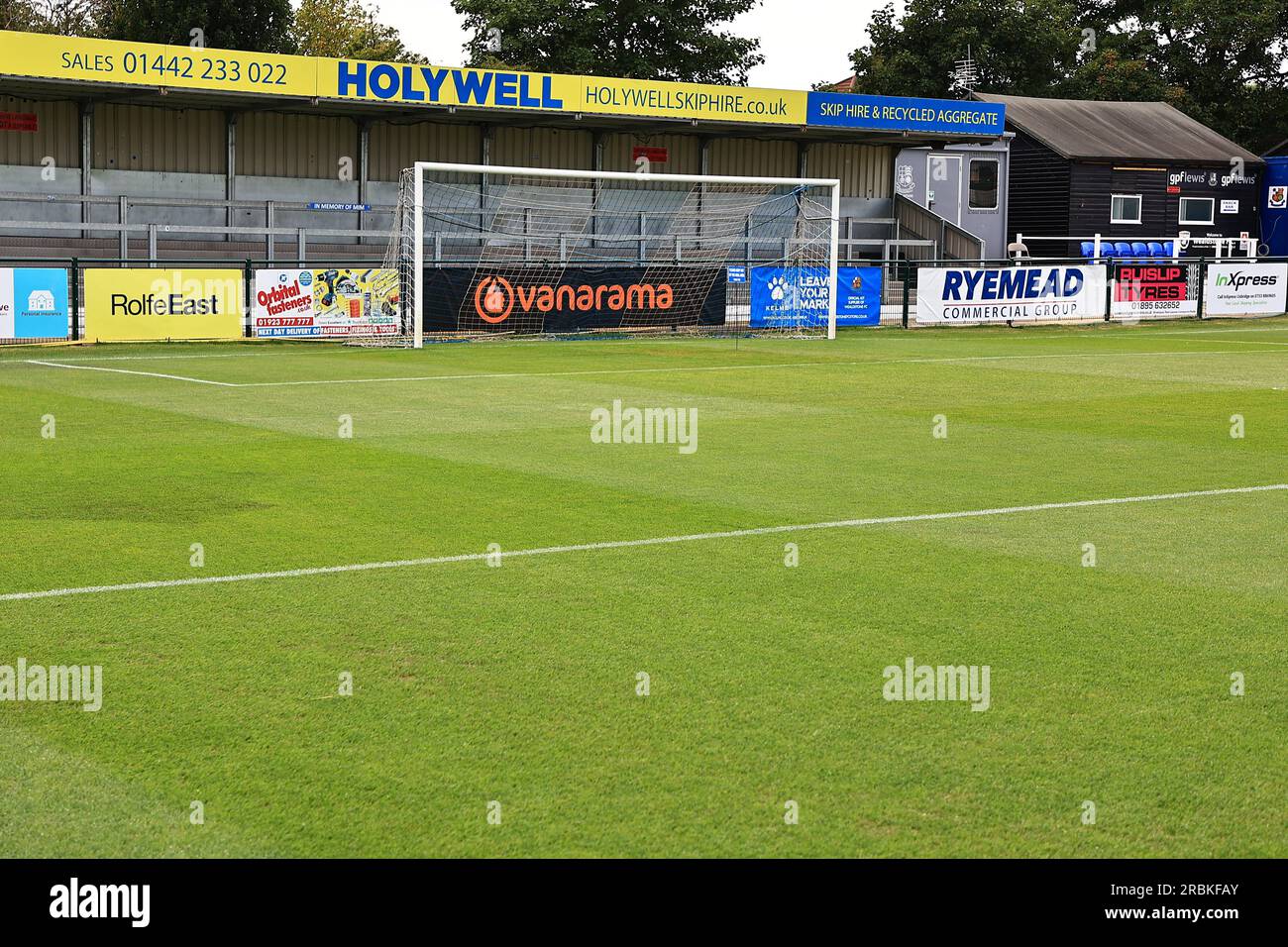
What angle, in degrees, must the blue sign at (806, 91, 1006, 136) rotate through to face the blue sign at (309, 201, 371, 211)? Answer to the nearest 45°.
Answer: approximately 90° to its right

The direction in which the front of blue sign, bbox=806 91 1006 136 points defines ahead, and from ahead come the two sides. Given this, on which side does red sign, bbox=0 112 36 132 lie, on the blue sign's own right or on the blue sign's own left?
on the blue sign's own right

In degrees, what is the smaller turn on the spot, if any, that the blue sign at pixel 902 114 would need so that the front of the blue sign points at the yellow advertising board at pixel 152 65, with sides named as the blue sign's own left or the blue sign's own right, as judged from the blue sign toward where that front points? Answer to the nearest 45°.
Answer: approximately 90° to the blue sign's own right

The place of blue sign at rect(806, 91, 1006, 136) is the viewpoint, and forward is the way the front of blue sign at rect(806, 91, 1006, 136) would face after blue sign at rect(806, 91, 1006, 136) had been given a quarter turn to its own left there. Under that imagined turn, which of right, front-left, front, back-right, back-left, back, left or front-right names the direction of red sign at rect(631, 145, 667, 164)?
back-left

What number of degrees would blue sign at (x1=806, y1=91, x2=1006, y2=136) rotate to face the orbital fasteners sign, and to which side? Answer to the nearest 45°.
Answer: approximately 90° to its right

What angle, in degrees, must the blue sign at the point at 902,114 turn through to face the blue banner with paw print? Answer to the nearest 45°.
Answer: approximately 45° to its right

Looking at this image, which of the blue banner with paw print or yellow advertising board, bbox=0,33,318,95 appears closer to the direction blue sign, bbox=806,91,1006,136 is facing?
the blue banner with paw print

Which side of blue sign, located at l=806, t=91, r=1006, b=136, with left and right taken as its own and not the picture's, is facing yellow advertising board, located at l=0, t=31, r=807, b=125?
right

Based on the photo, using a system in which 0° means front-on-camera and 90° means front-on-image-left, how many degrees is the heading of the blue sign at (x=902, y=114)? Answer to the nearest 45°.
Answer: approximately 315°
